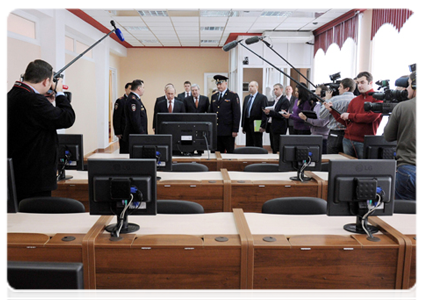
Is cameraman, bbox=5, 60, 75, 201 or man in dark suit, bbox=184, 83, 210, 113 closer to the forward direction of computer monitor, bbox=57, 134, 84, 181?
the man in dark suit

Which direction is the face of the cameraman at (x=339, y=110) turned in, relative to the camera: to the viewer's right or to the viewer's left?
to the viewer's left

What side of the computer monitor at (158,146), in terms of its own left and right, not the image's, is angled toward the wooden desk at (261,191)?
right

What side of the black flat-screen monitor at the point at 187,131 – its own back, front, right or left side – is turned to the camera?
back

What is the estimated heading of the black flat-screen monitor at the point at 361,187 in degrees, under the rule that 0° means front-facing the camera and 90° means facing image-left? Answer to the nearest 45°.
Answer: approximately 180°

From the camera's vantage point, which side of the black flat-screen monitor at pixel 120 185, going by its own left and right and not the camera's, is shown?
back

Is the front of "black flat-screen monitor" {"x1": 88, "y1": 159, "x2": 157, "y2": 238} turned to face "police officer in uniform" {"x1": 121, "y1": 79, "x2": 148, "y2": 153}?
yes

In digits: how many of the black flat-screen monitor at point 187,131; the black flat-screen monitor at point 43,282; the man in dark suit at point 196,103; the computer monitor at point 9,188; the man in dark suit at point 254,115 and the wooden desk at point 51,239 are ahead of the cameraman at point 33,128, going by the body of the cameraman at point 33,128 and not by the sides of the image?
3

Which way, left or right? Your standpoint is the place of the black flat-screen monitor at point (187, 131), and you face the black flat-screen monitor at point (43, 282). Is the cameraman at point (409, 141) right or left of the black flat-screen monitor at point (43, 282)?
left

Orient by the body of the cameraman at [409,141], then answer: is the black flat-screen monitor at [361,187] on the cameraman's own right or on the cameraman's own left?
on the cameraman's own left

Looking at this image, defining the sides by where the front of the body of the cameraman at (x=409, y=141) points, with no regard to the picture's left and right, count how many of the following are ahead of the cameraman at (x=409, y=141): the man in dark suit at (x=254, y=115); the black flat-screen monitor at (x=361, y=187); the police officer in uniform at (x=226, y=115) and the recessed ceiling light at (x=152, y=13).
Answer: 3

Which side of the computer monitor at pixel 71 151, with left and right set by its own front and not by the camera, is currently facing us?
back

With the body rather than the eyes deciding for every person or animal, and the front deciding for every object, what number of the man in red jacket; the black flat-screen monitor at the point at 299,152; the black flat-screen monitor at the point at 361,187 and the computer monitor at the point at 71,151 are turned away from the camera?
3

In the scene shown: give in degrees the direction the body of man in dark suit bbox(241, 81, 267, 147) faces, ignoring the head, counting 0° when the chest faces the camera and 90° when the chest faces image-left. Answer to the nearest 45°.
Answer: approximately 45°
